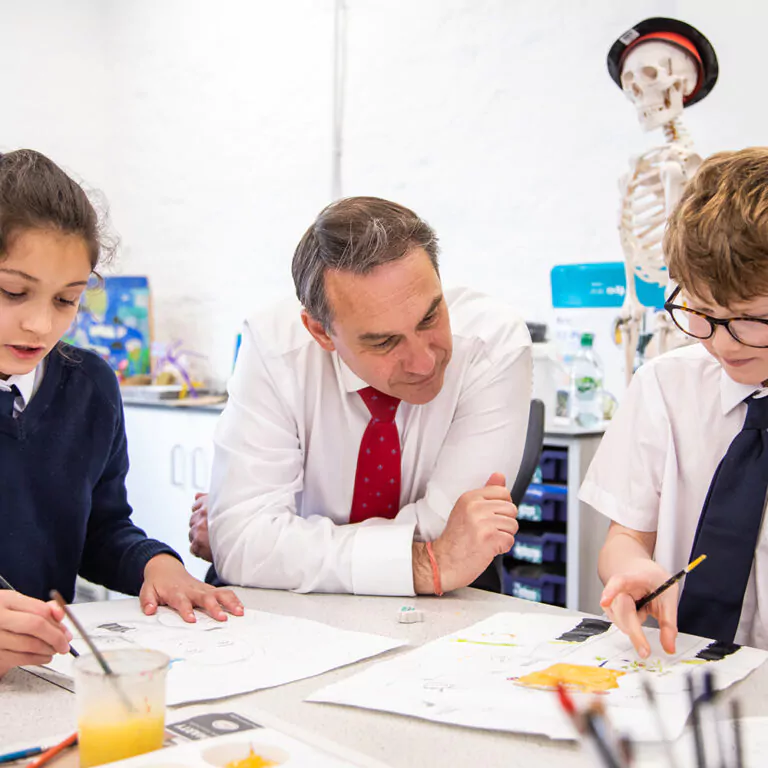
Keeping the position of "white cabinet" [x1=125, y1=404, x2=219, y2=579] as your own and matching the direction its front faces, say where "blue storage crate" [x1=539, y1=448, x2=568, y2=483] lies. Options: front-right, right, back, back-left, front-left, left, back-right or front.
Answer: front-left

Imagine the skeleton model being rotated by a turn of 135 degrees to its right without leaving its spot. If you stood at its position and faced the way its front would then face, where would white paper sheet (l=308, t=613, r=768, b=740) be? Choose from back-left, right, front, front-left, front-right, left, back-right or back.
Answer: back

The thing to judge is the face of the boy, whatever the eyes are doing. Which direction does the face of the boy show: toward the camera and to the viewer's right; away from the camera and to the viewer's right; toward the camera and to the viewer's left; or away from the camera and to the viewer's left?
toward the camera and to the viewer's left

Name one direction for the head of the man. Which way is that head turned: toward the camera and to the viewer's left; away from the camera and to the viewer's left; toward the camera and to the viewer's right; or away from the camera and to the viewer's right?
toward the camera and to the viewer's right

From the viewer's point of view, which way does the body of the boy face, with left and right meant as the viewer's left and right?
facing the viewer

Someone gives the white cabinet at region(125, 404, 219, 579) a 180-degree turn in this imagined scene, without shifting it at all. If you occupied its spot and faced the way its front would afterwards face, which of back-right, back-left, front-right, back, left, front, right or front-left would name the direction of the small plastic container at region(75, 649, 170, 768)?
back

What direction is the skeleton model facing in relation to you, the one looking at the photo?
facing the viewer and to the left of the viewer

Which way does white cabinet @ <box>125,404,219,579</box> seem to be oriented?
toward the camera

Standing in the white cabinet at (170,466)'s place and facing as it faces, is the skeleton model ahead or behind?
ahead

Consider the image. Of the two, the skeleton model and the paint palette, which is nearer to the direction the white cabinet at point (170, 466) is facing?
the paint palette

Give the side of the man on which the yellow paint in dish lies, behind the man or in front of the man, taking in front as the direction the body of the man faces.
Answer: in front
